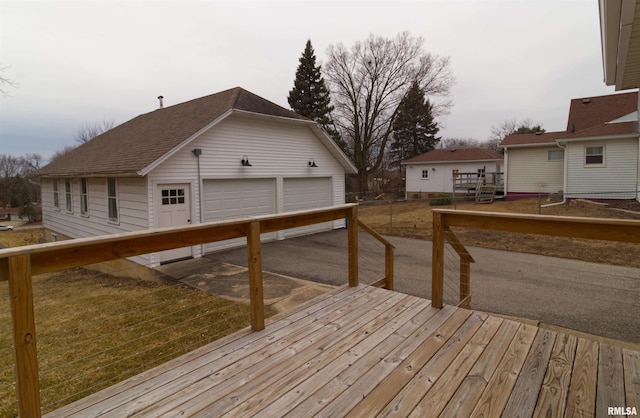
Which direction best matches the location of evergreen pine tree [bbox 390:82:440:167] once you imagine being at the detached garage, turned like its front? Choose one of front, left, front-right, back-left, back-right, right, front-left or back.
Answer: left

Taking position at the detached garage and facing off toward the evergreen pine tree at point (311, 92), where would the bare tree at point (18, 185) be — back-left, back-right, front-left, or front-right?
front-left

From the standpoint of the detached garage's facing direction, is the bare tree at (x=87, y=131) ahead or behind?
behind

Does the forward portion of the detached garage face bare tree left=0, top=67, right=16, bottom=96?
no

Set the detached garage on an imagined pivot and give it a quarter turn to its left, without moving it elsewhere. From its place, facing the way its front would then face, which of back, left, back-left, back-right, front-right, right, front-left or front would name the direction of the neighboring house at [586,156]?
front-right

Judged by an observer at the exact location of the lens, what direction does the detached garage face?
facing the viewer and to the right of the viewer

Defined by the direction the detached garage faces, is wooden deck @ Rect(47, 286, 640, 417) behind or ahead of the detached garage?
ahead

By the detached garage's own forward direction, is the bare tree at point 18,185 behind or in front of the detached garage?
behind

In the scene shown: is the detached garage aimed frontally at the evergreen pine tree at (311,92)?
no

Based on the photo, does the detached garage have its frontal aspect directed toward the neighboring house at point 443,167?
no

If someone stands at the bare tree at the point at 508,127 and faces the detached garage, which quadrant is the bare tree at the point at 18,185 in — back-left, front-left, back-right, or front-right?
front-right

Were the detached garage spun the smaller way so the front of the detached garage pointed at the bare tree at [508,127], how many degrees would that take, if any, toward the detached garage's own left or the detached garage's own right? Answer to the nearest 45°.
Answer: approximately 90° to the detached garage's own left
